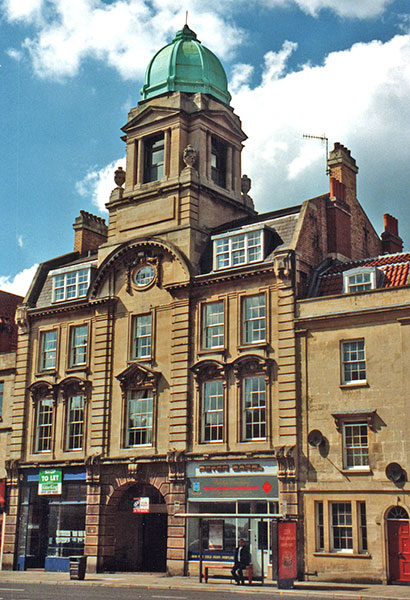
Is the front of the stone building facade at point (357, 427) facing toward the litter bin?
no

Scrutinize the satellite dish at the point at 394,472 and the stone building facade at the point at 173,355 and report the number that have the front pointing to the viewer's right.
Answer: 0

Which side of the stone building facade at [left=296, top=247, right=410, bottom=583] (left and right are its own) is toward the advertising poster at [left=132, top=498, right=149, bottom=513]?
right

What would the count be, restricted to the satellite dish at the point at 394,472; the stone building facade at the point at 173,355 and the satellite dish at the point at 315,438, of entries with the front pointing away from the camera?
0

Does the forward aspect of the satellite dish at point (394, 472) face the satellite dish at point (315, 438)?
no

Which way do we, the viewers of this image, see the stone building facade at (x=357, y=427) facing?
facing the viewer and to the left of the viewer

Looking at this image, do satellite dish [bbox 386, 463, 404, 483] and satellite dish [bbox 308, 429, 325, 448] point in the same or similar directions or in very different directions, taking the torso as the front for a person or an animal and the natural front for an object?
same or similar directions

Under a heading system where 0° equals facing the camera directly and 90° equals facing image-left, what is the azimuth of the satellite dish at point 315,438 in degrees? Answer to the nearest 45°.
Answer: approximately 45°

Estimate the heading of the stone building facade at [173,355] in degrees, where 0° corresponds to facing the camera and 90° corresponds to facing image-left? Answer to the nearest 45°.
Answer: approximately 45°
